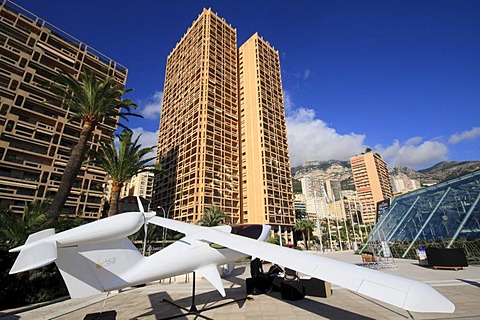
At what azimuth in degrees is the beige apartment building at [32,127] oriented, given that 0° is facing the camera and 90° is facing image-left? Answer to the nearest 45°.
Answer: approximately 315°

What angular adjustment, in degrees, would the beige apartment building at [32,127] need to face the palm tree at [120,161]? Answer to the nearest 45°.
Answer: approximately 45° to its right

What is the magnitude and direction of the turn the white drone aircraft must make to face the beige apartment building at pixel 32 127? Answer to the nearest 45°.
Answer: approximately 90° to its left

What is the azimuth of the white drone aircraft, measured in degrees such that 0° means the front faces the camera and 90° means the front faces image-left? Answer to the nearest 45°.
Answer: approximately 225°
